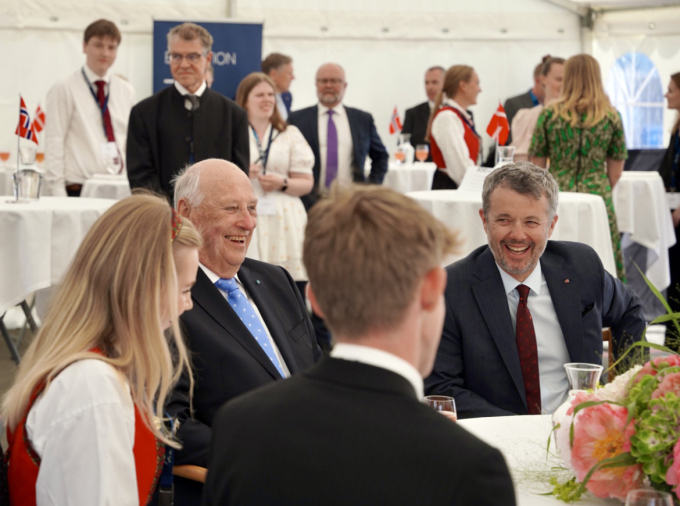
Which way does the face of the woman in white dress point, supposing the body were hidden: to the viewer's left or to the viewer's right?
to the viewer's right

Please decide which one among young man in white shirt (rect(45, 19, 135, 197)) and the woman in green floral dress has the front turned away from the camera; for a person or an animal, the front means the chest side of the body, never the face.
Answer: the woman in green floral dress

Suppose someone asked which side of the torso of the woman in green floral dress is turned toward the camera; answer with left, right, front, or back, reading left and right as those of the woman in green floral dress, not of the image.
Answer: back

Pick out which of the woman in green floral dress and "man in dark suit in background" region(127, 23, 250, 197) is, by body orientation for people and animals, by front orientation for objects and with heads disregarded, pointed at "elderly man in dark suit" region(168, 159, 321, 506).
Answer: the man in dark suit in background
